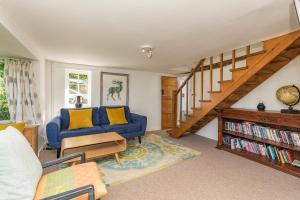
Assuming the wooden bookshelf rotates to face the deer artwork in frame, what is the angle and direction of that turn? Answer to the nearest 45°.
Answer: approximately 45° to its right

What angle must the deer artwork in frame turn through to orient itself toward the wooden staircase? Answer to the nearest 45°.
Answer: approximately 45° to its left

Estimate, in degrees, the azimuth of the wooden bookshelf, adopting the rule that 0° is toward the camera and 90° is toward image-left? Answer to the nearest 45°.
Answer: approximately 45°

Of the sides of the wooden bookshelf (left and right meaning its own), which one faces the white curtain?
front

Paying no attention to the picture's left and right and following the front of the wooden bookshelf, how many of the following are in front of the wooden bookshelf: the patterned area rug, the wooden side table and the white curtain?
3

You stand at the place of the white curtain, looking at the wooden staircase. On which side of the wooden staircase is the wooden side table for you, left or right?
right

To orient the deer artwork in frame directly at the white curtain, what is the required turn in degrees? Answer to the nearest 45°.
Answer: approximately 45° to its right

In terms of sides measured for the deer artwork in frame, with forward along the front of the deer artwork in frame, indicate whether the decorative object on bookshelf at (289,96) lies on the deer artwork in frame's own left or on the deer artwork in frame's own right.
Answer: on the deer artwork in frame's own left

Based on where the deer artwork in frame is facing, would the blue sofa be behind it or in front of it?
in front

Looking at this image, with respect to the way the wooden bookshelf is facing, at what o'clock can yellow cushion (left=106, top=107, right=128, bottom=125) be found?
The yellow cushion is roughly at 1 o'clock from the wooden bookshelf.

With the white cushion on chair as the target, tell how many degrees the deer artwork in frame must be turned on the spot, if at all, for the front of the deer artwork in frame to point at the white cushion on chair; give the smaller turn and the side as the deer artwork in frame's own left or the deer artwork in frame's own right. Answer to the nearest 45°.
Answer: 0° — it already faces it

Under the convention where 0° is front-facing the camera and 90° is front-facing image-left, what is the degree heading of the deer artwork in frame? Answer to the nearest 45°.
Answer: approximately 0°

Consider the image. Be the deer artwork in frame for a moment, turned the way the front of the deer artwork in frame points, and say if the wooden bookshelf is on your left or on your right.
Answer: on your left

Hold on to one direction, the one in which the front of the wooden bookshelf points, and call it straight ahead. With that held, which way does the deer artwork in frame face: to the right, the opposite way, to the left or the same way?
to the left
